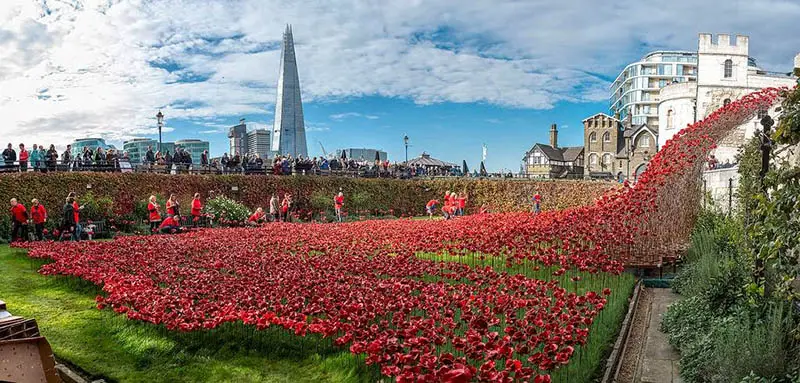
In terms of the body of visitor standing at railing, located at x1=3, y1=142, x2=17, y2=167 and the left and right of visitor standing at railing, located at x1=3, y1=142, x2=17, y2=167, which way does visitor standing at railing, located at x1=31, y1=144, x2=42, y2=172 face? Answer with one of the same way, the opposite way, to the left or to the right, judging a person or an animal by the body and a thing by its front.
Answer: the same way

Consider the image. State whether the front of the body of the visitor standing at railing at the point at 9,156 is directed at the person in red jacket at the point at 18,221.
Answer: yes

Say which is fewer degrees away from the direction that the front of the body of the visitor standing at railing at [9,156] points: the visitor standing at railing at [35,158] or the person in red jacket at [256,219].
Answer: the person in red jacket

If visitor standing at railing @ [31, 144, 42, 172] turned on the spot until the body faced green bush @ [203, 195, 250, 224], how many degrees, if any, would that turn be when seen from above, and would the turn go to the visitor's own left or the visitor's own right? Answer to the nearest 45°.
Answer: approximately 45° to the visitor's own left

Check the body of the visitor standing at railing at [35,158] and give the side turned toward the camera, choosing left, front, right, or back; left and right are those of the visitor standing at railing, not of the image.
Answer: front

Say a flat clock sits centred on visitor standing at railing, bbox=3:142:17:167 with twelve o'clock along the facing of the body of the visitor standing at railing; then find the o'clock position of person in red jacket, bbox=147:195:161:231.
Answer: The person in red jacket is roughly at 11 o'clock from the visitor standing at railing.

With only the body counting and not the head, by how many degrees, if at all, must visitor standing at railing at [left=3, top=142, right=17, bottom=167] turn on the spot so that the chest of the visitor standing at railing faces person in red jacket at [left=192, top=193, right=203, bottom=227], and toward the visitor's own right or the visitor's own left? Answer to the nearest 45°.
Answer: approximately 45° to the visitor's own left

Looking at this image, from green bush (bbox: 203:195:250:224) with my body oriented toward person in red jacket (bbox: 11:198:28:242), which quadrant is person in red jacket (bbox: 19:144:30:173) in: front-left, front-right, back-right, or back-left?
front-right

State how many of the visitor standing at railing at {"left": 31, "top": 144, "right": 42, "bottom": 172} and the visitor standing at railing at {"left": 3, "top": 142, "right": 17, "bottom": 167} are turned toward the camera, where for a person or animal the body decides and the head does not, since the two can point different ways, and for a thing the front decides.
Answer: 2

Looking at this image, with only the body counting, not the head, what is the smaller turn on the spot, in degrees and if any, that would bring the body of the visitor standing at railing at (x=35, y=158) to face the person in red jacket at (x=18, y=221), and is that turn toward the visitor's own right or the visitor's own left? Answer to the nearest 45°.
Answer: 0° — they already face them

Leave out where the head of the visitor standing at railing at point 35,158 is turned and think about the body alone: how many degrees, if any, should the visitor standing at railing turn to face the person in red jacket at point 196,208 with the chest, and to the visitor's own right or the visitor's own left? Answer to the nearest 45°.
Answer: approximately 45° to the visitor's own left

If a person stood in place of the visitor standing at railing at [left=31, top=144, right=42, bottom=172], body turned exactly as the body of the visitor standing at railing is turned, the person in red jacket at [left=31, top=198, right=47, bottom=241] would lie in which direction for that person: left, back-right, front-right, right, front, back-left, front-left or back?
front

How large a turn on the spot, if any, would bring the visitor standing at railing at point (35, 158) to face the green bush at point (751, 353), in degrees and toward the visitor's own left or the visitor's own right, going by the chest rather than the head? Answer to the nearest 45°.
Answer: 0° — they already face it

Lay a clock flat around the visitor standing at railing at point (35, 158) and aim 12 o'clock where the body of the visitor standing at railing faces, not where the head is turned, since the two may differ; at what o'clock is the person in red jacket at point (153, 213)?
The person in red jacket is roughly at 11 o'clock from the visitor standing at railing.

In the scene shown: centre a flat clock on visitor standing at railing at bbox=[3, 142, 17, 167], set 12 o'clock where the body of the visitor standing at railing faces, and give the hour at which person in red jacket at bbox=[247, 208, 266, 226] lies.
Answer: The person in red jacket is roughly at 10 o'clock from the visitor standing at railing.
